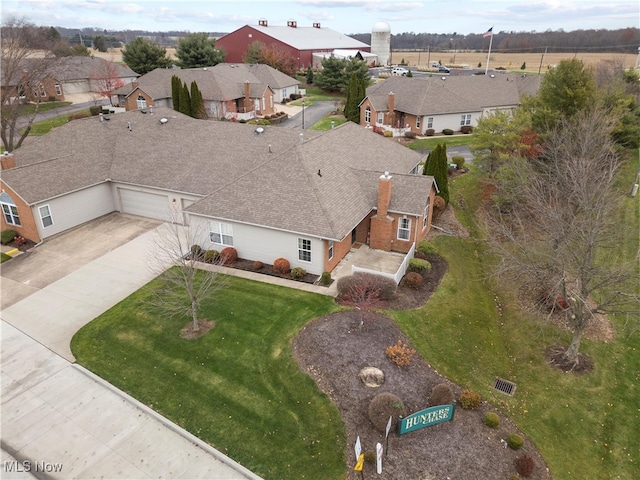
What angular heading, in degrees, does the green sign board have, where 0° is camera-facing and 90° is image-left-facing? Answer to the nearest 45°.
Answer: approximately 315°

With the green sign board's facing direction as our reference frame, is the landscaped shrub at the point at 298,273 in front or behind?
behind

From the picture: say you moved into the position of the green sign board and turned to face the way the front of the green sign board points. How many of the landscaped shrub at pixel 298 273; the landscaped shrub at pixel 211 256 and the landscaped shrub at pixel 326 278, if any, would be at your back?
3

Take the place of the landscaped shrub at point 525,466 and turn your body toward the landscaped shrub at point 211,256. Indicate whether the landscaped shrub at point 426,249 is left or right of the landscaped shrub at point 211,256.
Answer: right

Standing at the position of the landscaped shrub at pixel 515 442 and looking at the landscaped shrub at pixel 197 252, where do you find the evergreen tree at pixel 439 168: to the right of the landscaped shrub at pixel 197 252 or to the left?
right

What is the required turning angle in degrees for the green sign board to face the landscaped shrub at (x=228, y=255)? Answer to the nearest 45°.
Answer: approximately 180°

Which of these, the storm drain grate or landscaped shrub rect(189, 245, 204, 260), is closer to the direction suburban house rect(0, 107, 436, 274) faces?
the landscaped shrub

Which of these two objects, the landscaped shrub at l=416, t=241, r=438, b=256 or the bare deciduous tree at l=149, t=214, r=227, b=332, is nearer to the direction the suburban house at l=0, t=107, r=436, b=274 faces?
the bare deciduous tree

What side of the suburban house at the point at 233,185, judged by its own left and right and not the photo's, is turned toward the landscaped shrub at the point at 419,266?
left

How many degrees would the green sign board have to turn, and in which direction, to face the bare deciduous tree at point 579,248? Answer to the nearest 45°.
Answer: approximately 90° to its left

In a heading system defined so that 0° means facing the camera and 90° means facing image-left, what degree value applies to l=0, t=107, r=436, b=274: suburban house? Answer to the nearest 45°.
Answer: approximately 45°

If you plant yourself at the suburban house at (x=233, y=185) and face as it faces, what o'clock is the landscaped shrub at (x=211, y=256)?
The landscaped shrub is roughly at 11 o'clock from the suburban house.
